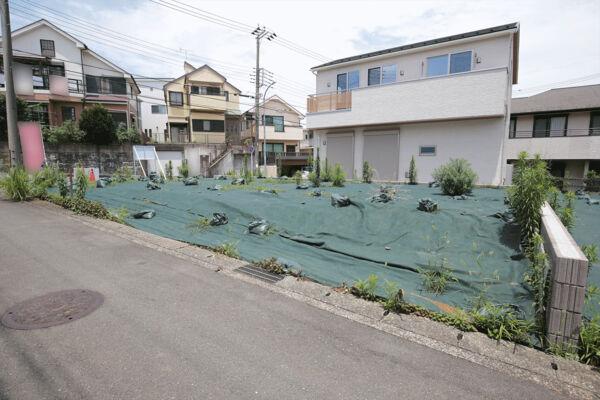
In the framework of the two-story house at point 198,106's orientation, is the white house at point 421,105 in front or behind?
in front

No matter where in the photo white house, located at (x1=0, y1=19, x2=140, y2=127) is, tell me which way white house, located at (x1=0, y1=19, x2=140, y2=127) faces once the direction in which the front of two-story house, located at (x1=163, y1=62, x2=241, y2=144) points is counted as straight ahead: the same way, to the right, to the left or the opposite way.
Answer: the same way

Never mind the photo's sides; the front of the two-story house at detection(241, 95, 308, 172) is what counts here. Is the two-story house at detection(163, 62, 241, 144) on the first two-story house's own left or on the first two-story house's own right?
on the first two-story house's own right

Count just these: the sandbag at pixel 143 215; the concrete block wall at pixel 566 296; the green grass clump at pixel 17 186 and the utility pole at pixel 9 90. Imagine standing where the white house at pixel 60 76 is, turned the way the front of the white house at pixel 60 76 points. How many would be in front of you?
4

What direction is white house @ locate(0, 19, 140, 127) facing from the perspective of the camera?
toward the camera

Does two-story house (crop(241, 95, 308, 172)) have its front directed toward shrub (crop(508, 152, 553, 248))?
yes

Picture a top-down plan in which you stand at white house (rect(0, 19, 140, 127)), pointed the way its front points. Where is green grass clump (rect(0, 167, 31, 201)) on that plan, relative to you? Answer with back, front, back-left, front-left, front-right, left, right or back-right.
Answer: front

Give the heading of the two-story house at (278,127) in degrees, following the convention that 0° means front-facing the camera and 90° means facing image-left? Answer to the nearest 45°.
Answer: approximately 0°

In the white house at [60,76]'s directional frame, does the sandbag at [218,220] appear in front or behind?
in front

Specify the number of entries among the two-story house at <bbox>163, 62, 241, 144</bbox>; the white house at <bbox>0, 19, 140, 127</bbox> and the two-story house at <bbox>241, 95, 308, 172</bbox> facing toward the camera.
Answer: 3

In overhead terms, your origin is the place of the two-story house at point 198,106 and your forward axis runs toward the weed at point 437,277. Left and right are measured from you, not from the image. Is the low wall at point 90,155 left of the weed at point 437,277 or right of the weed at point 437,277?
right

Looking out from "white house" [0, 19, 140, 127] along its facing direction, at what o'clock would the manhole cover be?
The manhole cover is roughly at 12 o'clock from the white house.

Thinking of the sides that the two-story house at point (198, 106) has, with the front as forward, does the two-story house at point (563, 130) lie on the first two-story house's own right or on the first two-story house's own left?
on the first two-story house's own left

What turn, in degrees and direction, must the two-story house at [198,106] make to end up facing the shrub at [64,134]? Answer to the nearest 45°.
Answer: approximately 45° to its right

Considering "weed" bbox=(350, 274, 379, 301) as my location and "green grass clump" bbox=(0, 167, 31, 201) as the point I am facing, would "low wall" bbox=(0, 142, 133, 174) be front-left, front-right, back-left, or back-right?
front-right

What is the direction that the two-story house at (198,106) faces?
toward the camera

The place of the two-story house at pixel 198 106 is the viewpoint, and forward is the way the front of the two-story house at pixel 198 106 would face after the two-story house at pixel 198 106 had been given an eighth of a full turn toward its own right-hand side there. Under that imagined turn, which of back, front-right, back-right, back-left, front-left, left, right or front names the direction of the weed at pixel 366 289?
front-left
